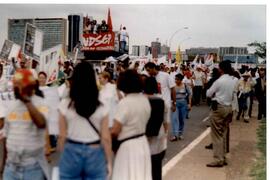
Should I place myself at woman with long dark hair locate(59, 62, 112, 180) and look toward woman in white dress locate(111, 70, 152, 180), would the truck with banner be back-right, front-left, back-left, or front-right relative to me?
front-left

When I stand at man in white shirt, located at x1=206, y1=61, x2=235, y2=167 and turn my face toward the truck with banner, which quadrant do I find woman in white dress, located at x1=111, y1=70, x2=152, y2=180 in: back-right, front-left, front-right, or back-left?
back-left

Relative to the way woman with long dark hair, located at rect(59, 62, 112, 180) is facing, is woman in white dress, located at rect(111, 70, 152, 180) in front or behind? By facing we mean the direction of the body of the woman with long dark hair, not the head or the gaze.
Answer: in front

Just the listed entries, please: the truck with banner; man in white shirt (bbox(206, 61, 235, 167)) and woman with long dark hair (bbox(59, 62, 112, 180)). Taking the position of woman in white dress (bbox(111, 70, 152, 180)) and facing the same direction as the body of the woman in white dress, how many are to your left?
1

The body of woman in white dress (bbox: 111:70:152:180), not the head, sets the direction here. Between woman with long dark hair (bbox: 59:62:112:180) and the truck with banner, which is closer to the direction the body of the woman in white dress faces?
the truck with banner

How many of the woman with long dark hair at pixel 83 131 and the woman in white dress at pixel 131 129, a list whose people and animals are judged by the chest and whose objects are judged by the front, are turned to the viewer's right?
0

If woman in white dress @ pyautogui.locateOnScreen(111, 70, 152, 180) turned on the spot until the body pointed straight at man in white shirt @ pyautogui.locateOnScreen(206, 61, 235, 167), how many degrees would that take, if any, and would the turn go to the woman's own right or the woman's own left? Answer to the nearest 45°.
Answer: approximately 90° to the woman's own right

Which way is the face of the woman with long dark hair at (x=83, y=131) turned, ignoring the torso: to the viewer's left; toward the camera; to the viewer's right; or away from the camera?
away from the camera

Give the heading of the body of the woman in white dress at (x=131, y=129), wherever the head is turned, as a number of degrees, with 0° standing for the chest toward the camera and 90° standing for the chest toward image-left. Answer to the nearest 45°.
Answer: approximately 135°

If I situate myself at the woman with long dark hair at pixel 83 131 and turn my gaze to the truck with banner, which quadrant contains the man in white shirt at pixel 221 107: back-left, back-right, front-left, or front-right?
front-right

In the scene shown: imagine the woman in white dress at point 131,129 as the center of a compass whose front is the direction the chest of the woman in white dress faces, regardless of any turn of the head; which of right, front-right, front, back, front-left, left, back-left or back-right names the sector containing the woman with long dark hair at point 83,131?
left

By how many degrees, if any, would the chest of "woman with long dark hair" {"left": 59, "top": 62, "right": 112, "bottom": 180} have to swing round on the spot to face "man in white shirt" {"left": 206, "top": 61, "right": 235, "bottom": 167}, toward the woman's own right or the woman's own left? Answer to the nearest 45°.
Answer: approximately 45° to the woman's own right

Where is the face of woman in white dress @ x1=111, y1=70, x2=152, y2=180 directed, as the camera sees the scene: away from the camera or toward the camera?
away from the camera

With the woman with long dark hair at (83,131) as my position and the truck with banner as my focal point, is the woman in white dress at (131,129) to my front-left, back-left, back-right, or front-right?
front-right

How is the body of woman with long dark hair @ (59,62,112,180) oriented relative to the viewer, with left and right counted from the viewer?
facing away from the viewer

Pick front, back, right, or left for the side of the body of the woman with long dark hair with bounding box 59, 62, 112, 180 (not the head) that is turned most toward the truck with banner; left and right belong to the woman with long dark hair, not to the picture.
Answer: front
